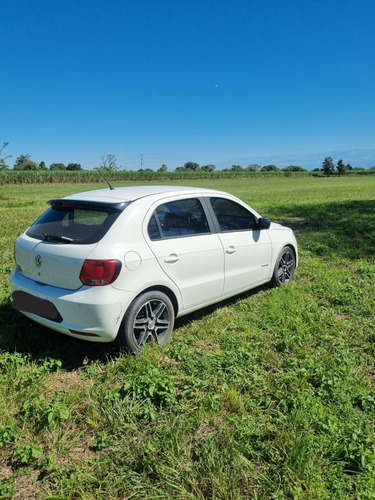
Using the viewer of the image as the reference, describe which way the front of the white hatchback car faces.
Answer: facing away from the viewer and to the right of the viewer
